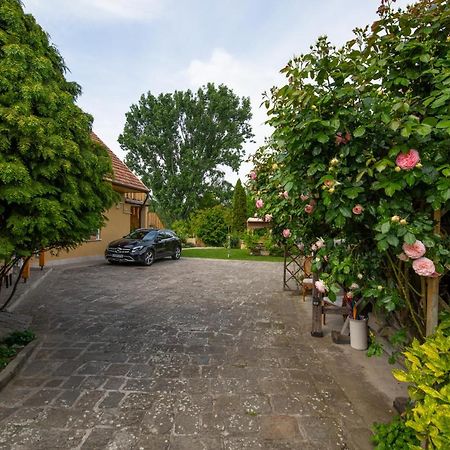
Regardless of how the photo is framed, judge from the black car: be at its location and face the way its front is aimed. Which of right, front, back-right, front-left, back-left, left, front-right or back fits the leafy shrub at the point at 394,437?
front-left

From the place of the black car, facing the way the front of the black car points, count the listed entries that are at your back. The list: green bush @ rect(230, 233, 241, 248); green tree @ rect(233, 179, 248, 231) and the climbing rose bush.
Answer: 2

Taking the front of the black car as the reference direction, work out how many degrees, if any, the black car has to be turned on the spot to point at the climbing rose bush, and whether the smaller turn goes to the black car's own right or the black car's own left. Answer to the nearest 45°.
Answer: approximately 45° to the black car's own left

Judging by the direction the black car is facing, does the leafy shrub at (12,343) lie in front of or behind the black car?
in front

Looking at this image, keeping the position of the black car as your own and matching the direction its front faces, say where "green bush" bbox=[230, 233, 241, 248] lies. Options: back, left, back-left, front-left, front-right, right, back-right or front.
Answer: back

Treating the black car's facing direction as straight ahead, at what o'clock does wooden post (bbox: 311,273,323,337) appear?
The wooden post is roughly at 10 o'clock from the black car.

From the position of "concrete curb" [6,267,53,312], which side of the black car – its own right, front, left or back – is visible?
front

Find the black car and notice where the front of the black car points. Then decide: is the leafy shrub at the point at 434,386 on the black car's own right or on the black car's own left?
on the black car's own left

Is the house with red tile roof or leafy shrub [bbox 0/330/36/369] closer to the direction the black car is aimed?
the leafy shrub

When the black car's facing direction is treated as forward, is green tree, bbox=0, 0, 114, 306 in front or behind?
in front

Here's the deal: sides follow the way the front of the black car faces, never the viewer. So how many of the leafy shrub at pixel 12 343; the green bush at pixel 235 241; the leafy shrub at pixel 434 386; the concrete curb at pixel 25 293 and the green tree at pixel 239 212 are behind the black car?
2

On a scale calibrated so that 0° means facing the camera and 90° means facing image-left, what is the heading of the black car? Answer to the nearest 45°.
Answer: approximately 45°
